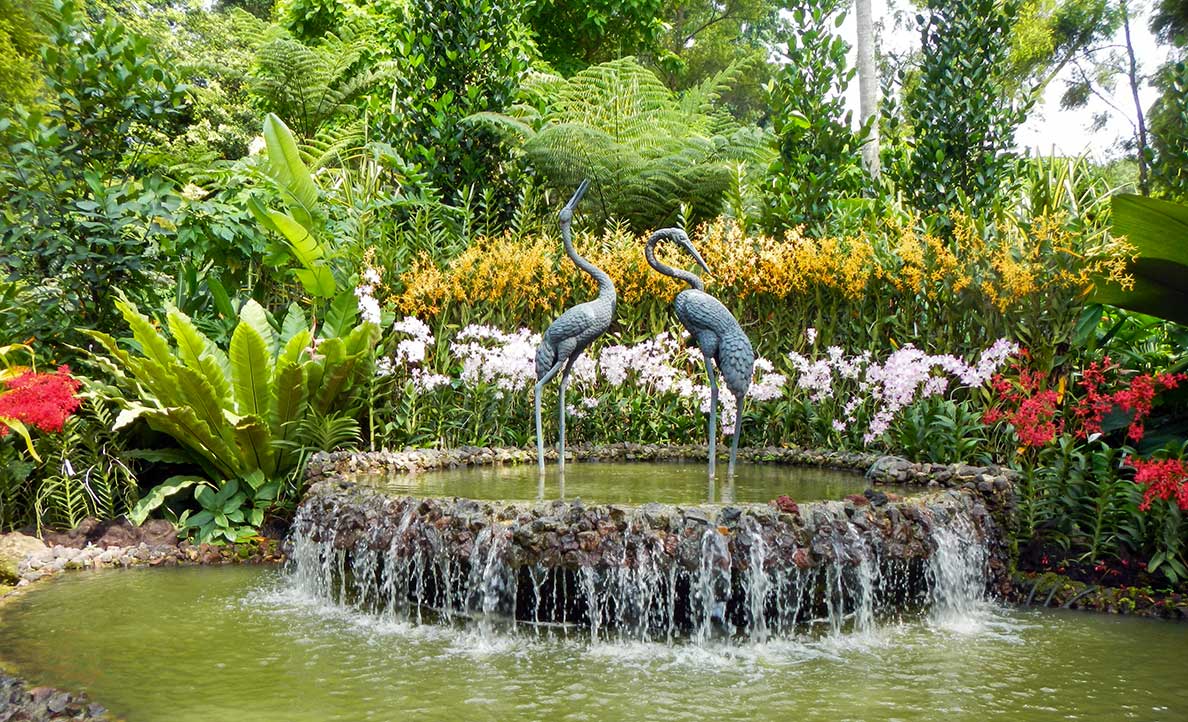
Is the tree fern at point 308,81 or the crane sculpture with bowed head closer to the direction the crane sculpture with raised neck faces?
the crane sculpture with bowed head

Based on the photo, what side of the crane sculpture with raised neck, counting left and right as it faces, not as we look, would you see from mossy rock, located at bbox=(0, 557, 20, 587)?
back

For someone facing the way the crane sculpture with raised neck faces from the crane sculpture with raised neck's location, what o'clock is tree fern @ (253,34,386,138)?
The tree fern is roughly at 8 o'clock from the crane sculpture with raised neck.

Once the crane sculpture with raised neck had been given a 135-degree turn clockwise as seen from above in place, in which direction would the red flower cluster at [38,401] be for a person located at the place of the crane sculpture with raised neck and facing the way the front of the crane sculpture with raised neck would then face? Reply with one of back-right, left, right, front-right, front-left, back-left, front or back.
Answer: front-right

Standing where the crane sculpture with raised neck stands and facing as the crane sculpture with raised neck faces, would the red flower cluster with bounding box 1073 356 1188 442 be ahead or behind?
ahead

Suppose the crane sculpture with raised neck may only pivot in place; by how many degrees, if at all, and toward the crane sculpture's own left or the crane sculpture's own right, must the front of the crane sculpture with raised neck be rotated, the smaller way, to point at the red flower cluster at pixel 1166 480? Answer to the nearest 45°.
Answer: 0° — it already faces it

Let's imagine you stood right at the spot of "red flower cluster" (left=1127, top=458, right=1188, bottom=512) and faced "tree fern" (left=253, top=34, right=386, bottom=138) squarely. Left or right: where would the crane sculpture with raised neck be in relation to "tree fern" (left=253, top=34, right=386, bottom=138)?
left

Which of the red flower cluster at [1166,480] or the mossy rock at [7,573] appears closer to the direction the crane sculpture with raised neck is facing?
the red flower cluster

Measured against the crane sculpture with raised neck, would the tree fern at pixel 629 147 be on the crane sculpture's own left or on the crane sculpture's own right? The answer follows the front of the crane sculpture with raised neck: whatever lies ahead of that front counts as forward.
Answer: on the crane sculpture's own left

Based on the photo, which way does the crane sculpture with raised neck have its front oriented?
to the viewer's right

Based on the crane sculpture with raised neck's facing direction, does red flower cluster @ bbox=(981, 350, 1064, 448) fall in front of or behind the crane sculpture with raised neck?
in front
